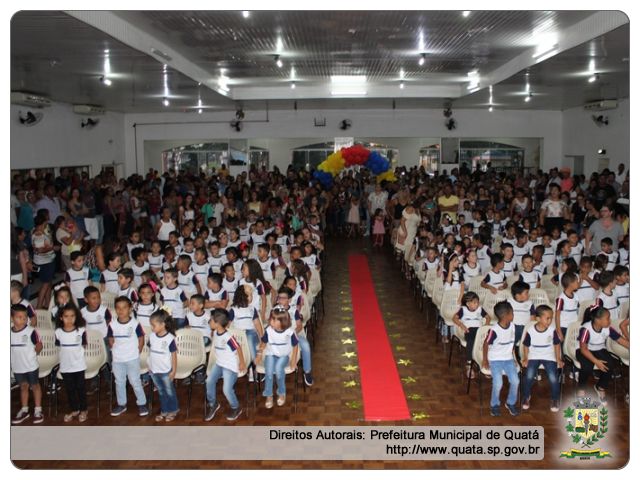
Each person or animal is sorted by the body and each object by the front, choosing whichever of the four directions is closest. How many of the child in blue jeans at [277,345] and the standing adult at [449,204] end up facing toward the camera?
2

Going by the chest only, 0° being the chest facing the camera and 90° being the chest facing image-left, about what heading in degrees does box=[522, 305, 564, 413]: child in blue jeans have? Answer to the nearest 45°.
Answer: approximately 0°

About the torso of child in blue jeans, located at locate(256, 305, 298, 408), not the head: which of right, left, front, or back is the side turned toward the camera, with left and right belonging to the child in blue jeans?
front

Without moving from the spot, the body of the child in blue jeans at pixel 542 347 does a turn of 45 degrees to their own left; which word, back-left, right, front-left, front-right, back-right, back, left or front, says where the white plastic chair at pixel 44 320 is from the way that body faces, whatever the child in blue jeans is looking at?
back-right

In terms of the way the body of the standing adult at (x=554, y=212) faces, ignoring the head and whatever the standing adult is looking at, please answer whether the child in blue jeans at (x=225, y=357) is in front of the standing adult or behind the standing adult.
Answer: in front

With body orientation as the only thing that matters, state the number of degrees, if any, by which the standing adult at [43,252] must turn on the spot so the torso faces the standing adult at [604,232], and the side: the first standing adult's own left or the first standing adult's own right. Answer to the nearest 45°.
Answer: approximately 45° to the first standing adult's own left

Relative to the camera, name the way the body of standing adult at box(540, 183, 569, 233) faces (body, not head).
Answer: toward the camera

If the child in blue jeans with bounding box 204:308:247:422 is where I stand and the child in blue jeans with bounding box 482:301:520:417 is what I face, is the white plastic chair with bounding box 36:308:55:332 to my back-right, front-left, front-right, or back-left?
back-left

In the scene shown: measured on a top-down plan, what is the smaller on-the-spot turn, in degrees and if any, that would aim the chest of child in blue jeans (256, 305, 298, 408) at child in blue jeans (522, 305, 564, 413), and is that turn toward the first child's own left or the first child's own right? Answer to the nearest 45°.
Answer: approximately 90° to the first child's own left

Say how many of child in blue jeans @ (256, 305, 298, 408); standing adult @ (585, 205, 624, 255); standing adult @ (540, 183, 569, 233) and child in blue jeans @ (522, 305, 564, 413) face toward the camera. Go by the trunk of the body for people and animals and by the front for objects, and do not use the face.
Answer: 4
